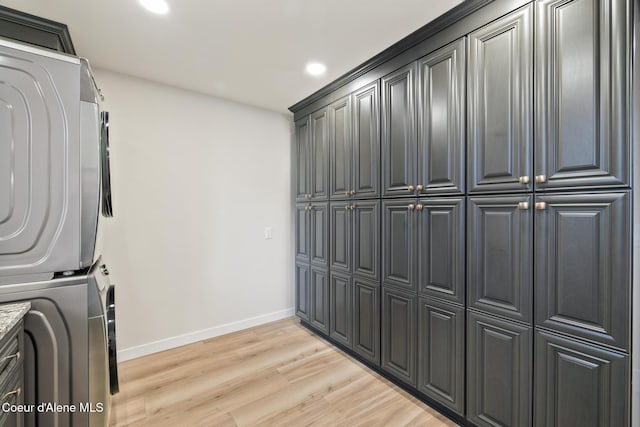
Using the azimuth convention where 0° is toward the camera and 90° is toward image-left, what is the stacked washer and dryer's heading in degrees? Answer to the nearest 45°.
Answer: approximately 270°

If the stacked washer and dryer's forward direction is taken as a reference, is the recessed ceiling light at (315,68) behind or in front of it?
in front
